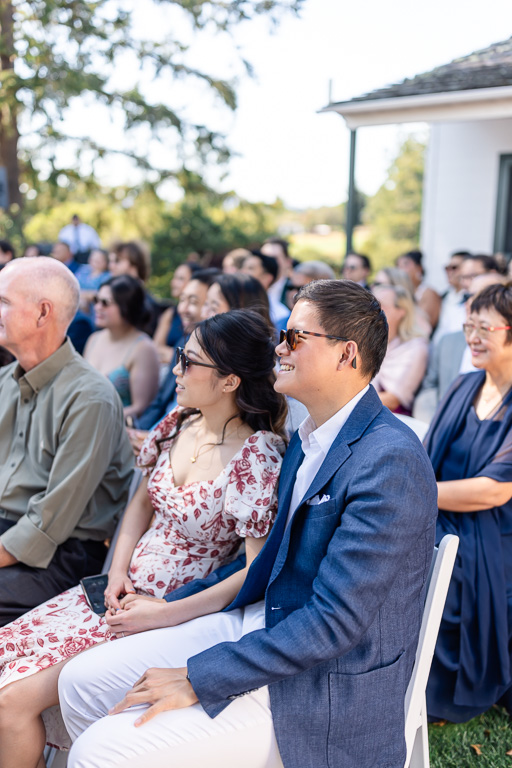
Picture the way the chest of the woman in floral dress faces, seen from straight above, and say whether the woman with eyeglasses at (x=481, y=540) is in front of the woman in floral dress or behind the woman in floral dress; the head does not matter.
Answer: behind

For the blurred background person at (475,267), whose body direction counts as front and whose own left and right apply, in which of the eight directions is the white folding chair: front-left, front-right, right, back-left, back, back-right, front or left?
front-left

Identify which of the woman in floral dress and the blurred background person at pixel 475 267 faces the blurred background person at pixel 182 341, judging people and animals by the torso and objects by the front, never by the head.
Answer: the blurred background person at pixel 475 267

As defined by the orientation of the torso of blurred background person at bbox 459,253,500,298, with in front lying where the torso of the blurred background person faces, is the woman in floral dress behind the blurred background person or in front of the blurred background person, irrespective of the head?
in front

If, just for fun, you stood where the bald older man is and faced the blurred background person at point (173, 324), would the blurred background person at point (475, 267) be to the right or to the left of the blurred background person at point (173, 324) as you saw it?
right

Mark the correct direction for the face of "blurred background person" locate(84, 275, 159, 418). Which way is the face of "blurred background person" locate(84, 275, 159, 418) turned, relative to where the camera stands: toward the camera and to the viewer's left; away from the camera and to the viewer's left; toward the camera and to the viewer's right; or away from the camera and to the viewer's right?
toward the camera and to the viewer's left

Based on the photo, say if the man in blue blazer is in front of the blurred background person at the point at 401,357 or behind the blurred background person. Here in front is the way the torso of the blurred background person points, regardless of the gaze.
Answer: in front

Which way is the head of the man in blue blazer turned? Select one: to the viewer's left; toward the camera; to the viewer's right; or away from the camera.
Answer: to the viewer's left

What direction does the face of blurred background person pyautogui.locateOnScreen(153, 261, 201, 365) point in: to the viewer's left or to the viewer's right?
to the viewer's left

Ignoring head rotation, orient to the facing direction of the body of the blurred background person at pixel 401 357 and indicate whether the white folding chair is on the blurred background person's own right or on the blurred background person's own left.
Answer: on the blurred background person's own left

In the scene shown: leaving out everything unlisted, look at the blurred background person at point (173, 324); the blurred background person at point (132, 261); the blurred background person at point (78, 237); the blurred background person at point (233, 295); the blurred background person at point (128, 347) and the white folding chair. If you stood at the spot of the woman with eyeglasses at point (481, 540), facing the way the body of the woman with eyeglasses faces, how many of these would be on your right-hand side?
5
